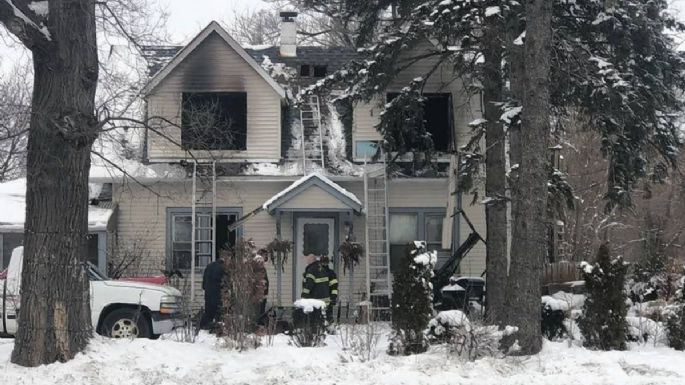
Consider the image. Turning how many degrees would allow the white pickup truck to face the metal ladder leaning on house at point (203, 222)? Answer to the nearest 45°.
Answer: approximately 90° to its left

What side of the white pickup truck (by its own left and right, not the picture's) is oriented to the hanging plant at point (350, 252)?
front

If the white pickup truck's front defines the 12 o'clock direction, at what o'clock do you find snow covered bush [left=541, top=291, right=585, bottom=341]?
The snow covered bush is roughly at 1 o'clock from the white pickup truck.

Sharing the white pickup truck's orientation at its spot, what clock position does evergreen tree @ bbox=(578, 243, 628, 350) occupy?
The evergreen tree is roughly at 1 o'clock from the white pickup truck.

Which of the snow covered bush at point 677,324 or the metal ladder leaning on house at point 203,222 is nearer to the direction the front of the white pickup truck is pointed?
the snow covered bush

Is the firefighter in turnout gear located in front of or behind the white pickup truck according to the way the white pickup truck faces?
in front

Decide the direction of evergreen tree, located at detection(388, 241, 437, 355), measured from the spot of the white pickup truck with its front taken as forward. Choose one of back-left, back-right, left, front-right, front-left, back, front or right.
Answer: front-right

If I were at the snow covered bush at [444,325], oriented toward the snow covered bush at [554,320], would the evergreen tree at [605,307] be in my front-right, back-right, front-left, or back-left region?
front-right

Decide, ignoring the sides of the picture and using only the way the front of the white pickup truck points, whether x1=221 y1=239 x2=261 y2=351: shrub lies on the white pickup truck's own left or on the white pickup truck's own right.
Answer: on the white pickup truck's own right

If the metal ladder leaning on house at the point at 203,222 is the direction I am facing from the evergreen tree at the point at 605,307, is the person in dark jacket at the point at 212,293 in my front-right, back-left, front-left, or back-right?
front-left

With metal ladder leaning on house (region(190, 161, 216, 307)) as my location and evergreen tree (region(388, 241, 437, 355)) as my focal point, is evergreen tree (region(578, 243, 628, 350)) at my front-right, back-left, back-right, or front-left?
front-left

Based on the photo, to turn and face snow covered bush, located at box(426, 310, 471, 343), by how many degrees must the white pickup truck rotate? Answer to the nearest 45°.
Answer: approximately 45° to its right

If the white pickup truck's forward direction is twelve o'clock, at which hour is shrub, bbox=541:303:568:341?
The shrub is roughly at 1 o'clock from the white pickup truck.

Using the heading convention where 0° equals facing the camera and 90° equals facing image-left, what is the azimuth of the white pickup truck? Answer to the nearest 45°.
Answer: approximately 270°

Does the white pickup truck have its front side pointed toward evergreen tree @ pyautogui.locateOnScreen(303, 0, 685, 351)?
yes
